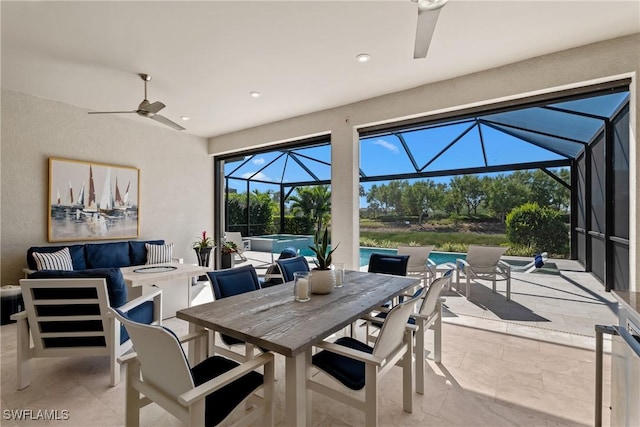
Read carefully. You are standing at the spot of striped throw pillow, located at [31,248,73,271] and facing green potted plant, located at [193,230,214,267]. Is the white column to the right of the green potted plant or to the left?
right

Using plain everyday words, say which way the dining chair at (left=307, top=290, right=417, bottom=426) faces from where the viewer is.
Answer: facing away from the viewer and to the left of the viewer

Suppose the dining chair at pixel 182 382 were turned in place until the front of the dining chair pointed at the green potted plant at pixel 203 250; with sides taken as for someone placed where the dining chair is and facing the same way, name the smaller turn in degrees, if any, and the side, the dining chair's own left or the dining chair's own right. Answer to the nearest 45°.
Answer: approximately 45° to the dining chair's own left

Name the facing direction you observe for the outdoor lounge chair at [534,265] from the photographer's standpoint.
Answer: facing to the left of the viewer

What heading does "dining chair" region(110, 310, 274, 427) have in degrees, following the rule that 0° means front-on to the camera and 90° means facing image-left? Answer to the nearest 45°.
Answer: approximately 225°

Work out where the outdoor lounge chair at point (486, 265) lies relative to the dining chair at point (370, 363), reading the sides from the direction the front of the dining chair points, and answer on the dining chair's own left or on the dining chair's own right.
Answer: on the dining chair's own right
